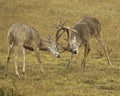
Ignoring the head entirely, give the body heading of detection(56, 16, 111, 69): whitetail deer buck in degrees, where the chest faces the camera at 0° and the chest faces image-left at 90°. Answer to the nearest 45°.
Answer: approximately 45°

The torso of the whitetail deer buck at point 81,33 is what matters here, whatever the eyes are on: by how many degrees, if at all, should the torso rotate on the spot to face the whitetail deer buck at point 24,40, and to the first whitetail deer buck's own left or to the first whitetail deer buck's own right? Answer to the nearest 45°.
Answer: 0° — it already faces it
